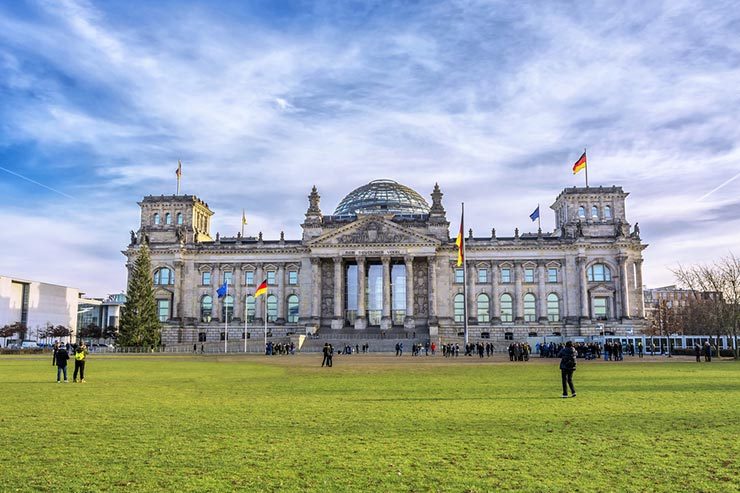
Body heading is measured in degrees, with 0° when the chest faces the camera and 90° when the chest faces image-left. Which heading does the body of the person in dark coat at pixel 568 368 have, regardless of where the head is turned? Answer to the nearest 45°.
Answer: approximately 180°
